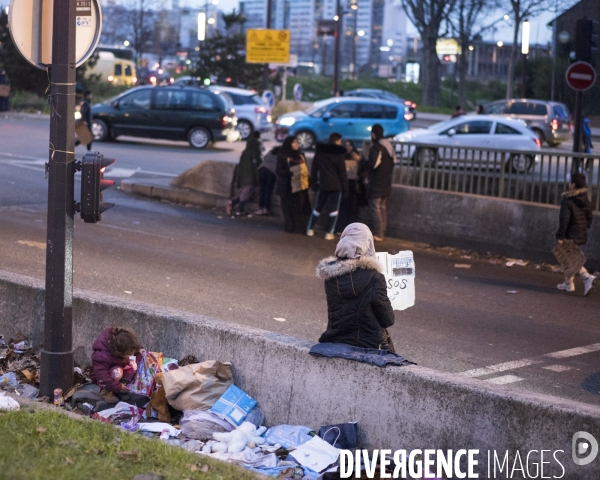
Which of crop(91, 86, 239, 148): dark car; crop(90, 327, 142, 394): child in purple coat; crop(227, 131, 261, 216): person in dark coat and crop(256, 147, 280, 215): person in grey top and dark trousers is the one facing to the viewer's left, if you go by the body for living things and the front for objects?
the dark car

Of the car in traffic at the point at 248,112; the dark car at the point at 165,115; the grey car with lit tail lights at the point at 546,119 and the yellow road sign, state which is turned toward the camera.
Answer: the yellow road sign

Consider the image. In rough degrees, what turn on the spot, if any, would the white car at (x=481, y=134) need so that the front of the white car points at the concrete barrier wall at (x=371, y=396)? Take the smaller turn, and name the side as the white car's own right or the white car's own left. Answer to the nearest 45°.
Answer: approximately 90° to the white car's own left

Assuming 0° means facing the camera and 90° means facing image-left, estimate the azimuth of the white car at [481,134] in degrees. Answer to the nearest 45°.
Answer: approximately 90°

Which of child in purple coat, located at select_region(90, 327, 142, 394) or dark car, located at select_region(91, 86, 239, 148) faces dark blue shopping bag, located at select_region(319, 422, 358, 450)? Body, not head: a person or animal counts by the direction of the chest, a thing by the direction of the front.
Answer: the child in purple coat

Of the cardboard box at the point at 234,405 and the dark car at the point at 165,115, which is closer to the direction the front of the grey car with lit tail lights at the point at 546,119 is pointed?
the dark car

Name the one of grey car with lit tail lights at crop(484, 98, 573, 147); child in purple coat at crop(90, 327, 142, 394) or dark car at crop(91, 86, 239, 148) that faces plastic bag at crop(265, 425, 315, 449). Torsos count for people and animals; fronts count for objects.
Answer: the child in purple coat

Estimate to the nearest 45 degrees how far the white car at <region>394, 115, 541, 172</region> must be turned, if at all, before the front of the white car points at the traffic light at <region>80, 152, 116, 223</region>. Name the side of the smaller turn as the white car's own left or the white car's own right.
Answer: approximately 90° to the white car's own left

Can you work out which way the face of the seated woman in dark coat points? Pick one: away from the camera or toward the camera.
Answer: away from the camera
